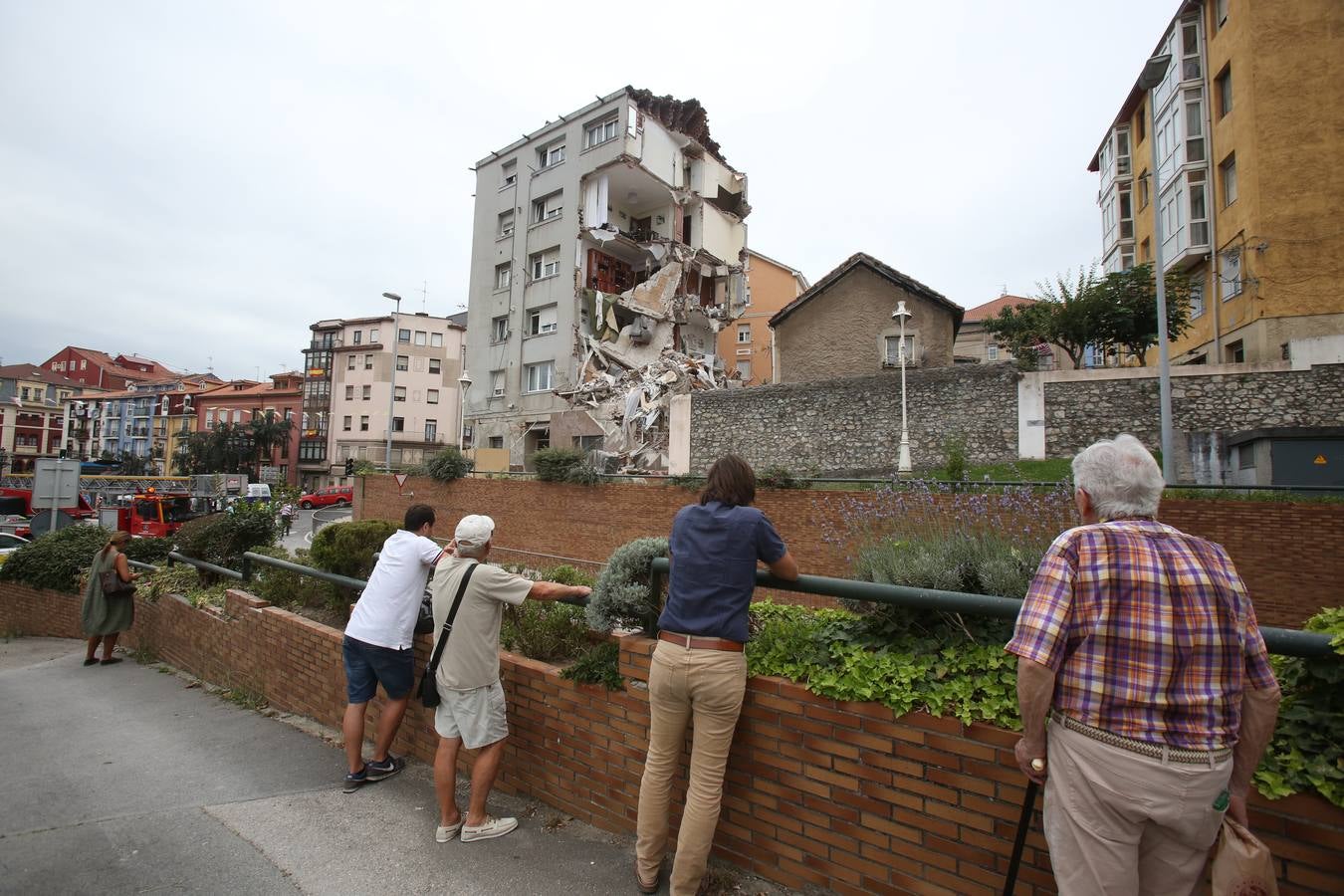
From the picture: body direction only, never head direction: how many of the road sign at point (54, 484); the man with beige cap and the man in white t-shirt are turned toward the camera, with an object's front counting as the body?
0

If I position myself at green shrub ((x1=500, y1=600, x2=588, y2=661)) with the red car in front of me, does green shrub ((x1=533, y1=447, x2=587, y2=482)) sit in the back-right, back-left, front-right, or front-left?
front-right

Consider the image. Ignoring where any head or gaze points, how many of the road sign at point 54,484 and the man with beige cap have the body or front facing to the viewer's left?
0

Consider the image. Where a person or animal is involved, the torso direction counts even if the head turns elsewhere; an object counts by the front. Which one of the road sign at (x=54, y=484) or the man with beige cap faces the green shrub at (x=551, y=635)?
the man with beige cap

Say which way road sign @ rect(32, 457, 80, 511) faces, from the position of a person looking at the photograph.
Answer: facing away from the viewer

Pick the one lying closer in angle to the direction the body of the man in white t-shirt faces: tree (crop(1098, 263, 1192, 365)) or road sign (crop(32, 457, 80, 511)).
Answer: the tree

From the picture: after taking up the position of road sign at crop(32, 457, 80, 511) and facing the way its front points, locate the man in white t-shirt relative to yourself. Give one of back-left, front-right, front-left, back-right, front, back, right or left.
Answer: back

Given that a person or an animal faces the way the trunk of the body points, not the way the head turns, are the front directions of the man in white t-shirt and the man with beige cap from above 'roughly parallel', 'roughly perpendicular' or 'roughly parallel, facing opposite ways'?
roughly parallel

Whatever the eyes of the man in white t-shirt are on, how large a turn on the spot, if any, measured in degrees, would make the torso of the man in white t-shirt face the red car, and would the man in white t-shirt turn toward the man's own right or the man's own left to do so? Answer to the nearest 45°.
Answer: approximately 45° to the man's own left

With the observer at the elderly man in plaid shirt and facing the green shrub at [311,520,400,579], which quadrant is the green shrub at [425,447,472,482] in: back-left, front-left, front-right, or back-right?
front-right

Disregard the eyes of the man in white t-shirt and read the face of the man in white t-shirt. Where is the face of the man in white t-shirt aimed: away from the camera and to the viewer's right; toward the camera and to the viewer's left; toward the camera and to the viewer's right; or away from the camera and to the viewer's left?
away from the camera and to the viewer's right

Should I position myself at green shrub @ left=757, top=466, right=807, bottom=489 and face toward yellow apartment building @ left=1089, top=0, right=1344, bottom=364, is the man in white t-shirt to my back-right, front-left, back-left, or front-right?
back-right

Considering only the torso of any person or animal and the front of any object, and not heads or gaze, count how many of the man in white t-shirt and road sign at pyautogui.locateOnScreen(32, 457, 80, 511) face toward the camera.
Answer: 0

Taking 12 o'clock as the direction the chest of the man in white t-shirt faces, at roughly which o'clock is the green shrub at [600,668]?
The green shrub is roughly at 3 o'clock from the man in white t-shirt.

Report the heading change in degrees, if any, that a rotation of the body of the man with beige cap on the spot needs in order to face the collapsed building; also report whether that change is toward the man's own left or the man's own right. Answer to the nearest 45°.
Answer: approximately 45° to the man's own left
